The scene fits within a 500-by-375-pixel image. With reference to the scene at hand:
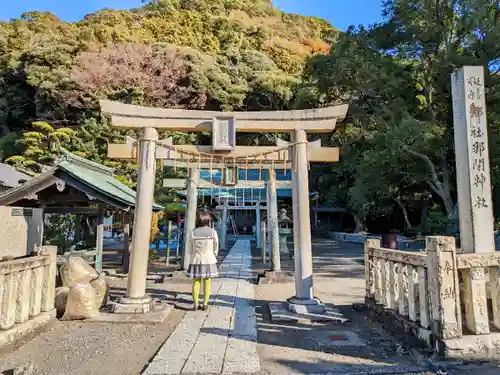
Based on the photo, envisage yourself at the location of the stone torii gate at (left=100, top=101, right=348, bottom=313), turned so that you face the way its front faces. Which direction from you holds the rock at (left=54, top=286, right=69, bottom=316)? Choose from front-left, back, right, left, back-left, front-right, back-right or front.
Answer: right

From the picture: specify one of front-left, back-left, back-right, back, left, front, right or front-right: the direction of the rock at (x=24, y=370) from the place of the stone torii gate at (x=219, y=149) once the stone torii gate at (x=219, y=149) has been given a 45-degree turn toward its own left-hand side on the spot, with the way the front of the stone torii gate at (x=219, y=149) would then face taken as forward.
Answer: right

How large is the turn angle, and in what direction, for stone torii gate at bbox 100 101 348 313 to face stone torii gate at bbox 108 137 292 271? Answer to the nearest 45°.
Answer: approximately 180°

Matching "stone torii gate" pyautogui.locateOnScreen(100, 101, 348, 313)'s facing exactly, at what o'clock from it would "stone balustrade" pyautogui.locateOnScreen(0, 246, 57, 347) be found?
The stone balustrade is roughly at 2 o'clock from the stone torii gate.

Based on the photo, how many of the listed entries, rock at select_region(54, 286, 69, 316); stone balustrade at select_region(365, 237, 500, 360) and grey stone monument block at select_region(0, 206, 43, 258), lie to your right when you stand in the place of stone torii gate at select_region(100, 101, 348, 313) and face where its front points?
2

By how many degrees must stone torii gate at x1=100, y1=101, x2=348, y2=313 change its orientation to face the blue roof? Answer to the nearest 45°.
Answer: approximately 180°

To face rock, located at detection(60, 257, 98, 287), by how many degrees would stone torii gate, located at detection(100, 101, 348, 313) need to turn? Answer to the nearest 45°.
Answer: approximately 90° to its right

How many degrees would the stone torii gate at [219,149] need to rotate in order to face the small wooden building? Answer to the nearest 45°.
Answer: approximately 135° to its right

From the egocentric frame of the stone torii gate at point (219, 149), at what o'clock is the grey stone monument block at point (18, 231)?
The grey stone monument block is roughly at 3 o'clock from the stone torii gate.

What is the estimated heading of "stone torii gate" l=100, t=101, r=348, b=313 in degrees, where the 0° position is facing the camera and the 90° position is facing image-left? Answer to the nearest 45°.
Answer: approximately 0°
